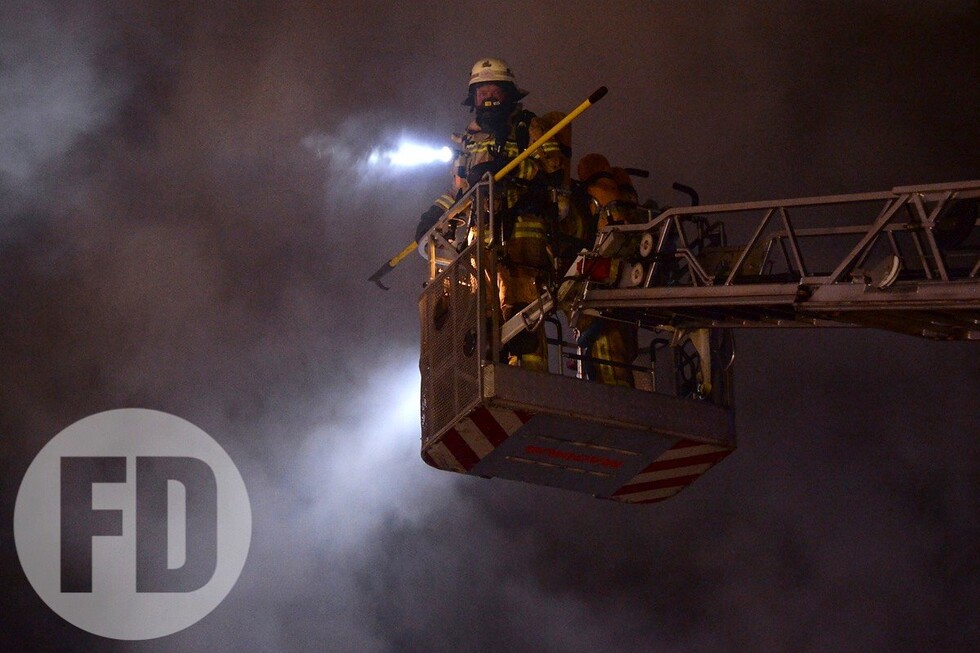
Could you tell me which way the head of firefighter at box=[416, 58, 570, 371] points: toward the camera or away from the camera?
toward the camera

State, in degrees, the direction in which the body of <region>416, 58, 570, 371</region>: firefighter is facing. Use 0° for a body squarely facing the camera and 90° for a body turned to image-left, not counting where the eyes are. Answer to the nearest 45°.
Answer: approximately 45°

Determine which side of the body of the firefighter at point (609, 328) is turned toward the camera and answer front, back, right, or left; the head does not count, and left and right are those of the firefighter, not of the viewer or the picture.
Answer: left
